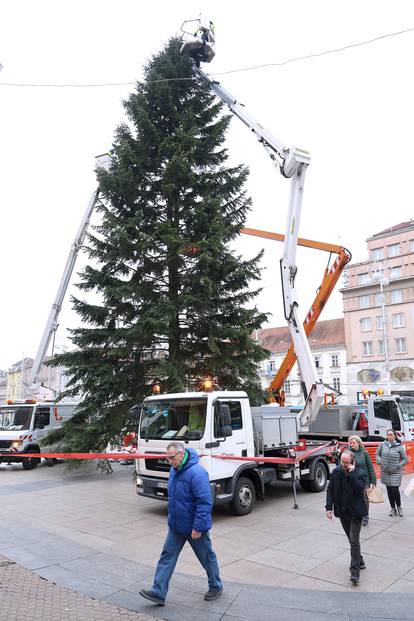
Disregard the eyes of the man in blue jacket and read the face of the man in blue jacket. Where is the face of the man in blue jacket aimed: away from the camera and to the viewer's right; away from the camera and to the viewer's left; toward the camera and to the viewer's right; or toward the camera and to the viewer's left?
toward the camera and to the viewer's left

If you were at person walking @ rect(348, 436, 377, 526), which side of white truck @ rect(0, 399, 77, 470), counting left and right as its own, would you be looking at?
left

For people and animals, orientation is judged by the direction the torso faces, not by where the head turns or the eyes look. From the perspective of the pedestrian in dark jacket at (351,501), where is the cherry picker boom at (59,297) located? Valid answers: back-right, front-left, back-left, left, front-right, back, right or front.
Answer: back-right

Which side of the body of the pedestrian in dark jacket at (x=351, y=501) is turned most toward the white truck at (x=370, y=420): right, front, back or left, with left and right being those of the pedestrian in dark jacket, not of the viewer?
back

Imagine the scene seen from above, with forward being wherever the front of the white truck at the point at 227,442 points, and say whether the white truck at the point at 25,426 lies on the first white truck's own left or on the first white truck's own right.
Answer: on the first white truck's own right

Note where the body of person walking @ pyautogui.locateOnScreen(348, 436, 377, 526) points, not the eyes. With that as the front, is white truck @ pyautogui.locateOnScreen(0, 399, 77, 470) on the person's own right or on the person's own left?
on the person's own right

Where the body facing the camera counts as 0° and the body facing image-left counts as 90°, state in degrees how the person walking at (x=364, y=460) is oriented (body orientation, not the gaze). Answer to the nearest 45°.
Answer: approximately 45°

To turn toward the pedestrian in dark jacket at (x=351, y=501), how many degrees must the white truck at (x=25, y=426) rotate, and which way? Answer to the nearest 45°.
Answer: approximately 45° to its left
